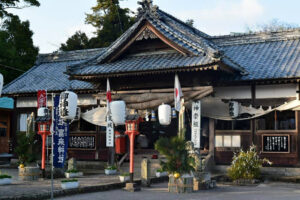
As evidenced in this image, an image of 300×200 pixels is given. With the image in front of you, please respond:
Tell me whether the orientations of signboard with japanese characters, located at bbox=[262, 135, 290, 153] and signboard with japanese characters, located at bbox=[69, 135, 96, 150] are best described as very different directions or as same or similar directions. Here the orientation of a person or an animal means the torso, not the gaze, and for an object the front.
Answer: same or similar directions

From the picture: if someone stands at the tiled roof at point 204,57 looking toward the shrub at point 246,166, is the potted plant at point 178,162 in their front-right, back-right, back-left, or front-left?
front-right

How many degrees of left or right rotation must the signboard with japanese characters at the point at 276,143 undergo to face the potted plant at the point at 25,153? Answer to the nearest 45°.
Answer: approximately 90° to its right

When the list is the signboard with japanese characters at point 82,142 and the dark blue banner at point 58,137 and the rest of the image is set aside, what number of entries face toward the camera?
2

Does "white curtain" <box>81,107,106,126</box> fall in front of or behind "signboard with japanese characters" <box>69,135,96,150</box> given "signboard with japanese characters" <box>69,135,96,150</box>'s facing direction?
in front

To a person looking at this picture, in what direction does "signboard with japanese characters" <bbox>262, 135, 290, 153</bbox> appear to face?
facing the viewer

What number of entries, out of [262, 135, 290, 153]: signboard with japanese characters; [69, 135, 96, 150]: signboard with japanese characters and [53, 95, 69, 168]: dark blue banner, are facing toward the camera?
3

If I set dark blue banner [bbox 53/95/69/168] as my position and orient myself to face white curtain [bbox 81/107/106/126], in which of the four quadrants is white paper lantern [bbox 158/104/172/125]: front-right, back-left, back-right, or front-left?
front-right

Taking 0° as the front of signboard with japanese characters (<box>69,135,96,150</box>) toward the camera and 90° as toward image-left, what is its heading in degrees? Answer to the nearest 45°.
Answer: approximately 0°

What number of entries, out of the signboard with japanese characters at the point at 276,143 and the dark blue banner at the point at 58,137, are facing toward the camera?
2

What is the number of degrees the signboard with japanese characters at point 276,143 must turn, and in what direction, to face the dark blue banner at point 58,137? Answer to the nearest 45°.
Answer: approximately 45° to its right

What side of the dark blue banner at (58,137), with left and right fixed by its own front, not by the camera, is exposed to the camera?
front
